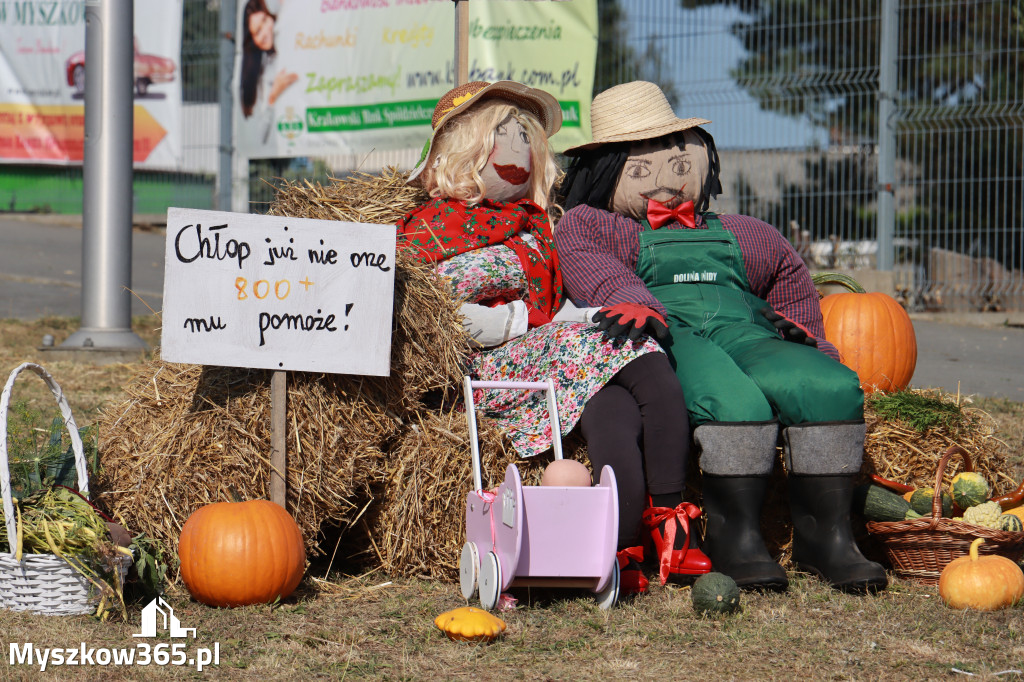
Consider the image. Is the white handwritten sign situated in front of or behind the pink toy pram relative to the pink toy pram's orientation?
behind

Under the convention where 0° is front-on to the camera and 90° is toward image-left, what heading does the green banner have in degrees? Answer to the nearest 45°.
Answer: approximately 0°

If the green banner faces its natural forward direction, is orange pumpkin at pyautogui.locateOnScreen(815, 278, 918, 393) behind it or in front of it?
in front

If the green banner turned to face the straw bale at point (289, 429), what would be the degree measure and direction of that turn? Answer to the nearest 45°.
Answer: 0° — it already faces it

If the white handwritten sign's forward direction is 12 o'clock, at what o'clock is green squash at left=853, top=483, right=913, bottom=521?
The green squash is roughly at 9 o'clock from the white handwritten sign.

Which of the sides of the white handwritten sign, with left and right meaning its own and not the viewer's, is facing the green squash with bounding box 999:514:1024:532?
left

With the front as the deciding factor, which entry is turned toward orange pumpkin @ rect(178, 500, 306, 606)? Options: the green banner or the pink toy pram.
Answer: the green banner

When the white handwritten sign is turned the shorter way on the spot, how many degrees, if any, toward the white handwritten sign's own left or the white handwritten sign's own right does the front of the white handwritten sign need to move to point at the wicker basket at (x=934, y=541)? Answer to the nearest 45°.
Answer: approximately 90° to the white handwritten sign's own left

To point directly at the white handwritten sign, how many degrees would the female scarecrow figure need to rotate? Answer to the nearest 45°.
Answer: approximately 90° to its right

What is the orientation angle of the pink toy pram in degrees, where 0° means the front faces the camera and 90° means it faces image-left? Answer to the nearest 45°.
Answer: approximately 315°

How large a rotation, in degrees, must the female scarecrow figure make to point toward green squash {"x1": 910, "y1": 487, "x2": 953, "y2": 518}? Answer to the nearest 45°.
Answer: approximately 45° to its left

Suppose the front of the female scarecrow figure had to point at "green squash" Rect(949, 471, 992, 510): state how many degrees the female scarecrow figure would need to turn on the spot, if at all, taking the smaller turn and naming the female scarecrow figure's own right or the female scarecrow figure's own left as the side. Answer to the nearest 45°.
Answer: approximately 45° to the female scarecrow figure's own left

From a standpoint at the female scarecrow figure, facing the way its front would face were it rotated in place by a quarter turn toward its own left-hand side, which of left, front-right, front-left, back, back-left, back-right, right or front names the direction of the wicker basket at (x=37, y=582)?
back

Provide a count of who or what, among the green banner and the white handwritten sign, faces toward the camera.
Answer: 2
